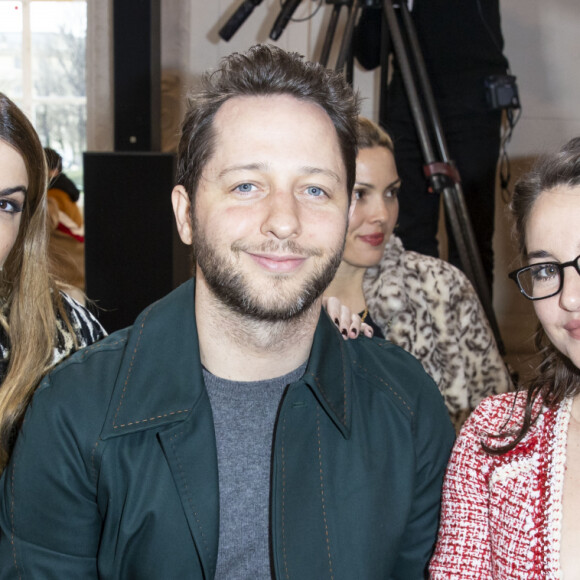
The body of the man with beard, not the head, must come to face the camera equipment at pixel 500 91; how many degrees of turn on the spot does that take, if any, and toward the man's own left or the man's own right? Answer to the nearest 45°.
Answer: approximately 135° to the man's own left

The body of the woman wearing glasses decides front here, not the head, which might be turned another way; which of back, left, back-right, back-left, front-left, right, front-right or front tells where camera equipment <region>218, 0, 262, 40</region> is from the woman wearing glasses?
back-right

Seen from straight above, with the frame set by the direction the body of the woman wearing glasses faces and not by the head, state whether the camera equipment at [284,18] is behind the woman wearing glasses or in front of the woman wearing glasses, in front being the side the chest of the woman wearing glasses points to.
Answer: behind

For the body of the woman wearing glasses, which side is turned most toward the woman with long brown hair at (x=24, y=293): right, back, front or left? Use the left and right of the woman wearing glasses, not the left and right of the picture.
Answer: right

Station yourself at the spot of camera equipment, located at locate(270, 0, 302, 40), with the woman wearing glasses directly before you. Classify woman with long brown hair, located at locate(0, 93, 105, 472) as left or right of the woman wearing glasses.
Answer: right

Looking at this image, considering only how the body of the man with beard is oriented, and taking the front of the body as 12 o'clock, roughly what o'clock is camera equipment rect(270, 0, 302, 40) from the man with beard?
The camera equipment is roughly at 6 o'clock from the man with beard.

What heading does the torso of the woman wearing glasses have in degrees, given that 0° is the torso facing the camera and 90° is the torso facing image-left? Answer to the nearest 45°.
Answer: approximately 0°

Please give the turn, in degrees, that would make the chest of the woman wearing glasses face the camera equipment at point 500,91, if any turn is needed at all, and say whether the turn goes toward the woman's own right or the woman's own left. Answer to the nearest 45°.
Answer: approximately 180°

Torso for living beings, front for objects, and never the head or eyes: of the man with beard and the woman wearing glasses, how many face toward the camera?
2
